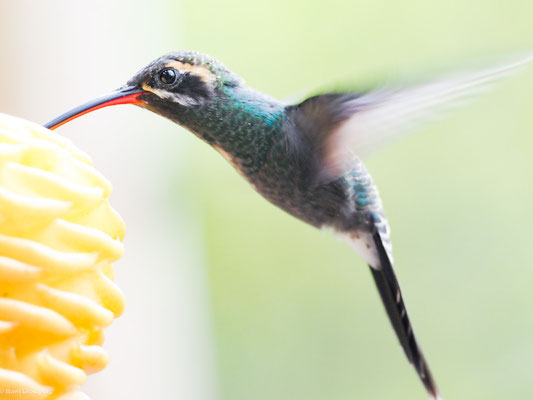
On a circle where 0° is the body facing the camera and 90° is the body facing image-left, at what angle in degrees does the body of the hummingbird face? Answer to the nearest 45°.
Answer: approximately 90°
